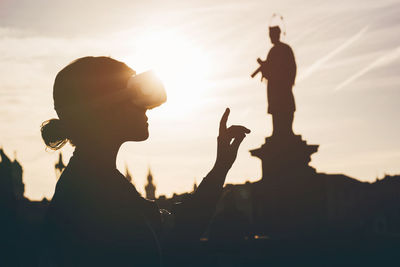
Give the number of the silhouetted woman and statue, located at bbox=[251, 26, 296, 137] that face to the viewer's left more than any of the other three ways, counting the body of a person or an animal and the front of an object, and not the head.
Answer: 1

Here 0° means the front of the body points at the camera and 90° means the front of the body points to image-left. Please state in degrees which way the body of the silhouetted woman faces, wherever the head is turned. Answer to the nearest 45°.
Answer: approximately 270°

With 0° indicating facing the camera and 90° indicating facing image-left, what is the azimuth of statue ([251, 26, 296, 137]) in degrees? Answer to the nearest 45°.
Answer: approximately 90°

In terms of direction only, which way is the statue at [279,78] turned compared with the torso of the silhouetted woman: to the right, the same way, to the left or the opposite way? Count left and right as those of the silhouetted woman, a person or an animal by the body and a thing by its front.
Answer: the opposite way

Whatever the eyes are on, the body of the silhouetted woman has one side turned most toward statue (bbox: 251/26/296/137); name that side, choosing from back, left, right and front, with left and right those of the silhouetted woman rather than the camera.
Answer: left

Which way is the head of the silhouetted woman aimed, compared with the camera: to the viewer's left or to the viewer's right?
to the viewer's right

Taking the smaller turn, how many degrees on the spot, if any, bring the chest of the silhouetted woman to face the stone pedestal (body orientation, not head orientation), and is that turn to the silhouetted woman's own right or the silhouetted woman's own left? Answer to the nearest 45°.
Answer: approximately 90° to the silhouetted woman's own left

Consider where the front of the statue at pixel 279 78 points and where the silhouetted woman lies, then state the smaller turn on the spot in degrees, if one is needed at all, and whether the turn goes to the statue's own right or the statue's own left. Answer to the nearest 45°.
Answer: approximately 90° to the statue's own left
